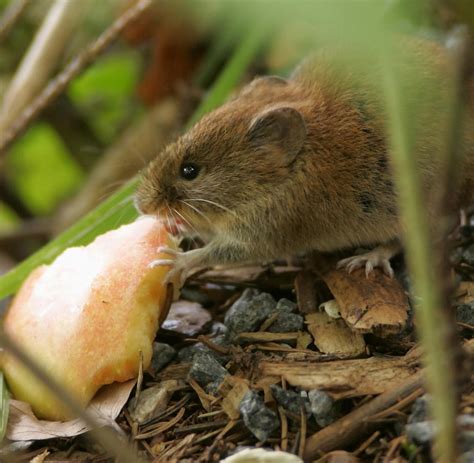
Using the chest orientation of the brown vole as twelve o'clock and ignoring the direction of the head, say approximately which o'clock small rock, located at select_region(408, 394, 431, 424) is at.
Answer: The small rock is roughly at 9 o'clock from the brown vole.

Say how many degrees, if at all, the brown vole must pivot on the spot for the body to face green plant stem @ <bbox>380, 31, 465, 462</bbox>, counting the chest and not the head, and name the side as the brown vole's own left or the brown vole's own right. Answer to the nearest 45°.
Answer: approximately 90° to the brown vole's own left

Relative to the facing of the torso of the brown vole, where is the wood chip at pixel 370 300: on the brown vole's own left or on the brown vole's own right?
on the brown vole's own left

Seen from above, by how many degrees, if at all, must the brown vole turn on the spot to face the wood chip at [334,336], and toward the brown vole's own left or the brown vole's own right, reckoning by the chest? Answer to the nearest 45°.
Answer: approximately 90° to the brown vole's own left

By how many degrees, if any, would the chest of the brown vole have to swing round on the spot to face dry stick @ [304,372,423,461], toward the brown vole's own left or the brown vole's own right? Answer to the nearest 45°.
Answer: approximately 90° to the brown vole's own left

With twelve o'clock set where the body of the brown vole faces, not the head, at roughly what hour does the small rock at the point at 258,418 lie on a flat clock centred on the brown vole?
The small rock is roughly at 10 o'clock from the brown vole.

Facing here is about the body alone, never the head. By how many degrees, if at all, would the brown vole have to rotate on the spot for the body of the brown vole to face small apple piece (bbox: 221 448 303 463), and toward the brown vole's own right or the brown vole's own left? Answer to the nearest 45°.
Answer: approximately 90° to the brown vole's own left

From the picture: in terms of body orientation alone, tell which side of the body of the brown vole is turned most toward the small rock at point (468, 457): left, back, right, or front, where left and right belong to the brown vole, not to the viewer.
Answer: left

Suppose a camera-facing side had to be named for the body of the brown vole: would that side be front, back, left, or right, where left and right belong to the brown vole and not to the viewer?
left
